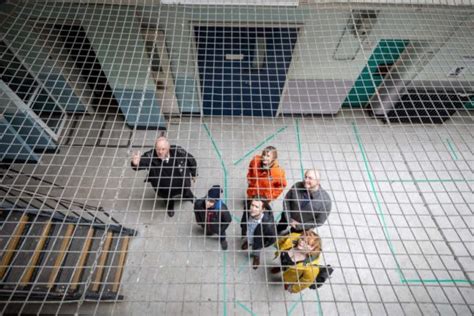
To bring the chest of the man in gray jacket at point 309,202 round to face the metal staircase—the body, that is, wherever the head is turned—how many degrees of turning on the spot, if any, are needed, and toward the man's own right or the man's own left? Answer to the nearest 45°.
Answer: approximately 45° to the man's own right

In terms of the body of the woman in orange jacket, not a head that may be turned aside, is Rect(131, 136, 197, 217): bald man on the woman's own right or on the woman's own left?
on the woman's own right

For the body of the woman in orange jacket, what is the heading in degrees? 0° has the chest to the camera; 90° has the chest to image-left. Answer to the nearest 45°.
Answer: approximately 0°

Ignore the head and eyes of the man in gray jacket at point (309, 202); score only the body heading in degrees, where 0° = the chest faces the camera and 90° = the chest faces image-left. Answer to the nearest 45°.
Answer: approximately 45°

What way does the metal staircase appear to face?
to the viewer's right

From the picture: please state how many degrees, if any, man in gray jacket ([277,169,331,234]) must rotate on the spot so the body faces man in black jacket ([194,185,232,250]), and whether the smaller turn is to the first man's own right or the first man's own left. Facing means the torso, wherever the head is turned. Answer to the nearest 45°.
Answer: approximately 45° to the first man's own right

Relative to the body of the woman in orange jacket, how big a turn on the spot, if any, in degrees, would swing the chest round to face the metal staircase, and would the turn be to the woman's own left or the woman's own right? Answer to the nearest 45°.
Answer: approximately 90° to the woman's own right
